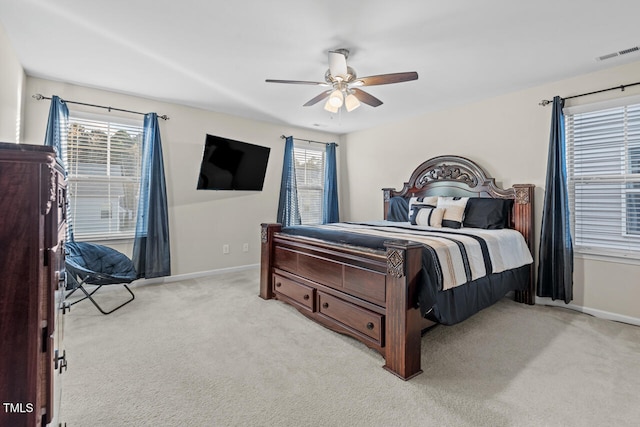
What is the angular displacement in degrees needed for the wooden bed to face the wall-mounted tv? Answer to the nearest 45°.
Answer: approximately 90° to its right

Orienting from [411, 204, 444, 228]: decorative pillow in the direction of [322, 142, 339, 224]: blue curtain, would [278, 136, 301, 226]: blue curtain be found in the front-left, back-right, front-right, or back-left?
front-left

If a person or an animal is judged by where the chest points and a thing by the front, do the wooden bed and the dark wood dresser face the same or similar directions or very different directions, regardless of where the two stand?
very different directions

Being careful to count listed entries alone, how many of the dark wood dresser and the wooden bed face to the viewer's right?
1

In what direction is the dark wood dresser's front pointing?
to the viewer's right

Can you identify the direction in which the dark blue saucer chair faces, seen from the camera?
facing the viewer and to the right of the viewer

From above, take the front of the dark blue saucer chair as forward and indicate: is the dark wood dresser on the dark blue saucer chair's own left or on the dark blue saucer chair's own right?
on the dark blue saucer chair's own right

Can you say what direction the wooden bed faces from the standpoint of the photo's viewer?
facing the viewer and to the left of the viewer

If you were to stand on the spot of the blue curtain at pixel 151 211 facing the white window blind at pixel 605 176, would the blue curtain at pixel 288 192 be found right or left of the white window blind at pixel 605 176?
left

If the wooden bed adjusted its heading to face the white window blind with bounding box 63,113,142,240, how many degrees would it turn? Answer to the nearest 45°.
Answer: approximately 45° to its right

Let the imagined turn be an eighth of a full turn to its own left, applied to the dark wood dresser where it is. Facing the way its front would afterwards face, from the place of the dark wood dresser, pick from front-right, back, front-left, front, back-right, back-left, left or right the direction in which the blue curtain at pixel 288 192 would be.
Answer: front

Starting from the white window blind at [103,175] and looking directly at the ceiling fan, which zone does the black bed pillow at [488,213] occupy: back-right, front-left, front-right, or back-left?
front-left

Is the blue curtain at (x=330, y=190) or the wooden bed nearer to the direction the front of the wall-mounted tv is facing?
the wooden bed

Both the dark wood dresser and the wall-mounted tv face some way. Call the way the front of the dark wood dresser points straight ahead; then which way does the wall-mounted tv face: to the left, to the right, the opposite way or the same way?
to the right
